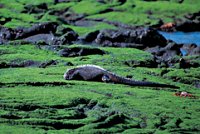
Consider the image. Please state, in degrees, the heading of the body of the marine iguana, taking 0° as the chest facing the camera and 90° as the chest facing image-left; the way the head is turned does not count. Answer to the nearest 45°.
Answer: approximately 90°
